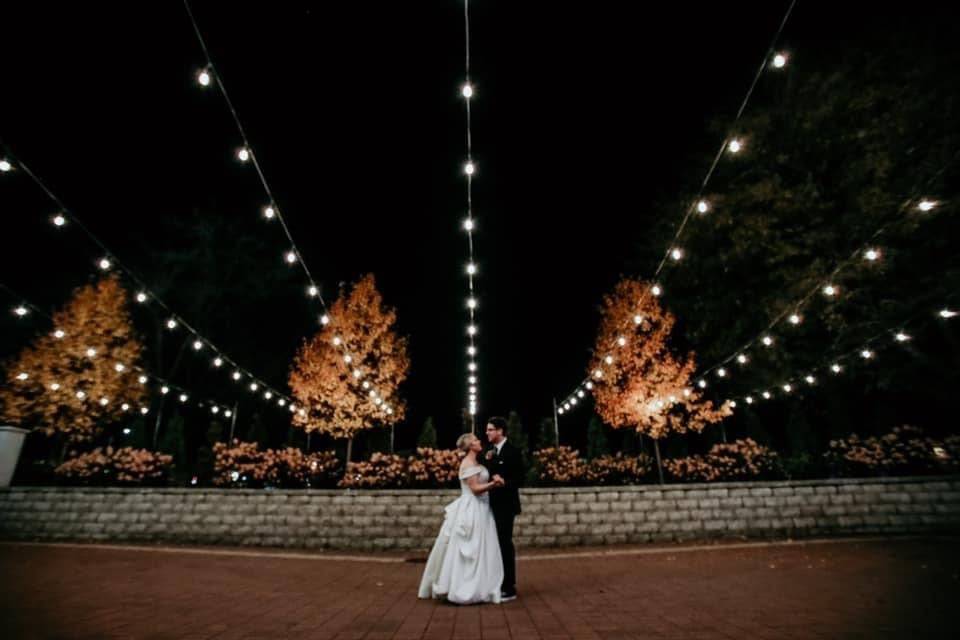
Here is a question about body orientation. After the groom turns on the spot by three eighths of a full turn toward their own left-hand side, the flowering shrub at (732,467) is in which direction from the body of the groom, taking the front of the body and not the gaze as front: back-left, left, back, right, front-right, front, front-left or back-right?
front-left

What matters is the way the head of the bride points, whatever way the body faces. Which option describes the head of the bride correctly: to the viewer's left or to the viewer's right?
to the viewer's right

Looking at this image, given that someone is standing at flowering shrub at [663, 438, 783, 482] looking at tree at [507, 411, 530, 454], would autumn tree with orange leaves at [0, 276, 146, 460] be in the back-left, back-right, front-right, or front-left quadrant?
front-left

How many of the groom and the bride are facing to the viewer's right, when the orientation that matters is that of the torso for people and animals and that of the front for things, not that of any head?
1

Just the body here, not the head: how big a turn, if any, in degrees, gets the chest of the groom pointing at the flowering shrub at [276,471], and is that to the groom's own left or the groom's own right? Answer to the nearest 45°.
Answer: approximately 90° to the groom's own right

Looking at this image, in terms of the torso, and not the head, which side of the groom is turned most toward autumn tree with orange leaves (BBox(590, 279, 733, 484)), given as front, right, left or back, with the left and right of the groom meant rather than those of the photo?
back

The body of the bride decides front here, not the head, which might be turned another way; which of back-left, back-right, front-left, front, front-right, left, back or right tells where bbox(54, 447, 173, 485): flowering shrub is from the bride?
back-left

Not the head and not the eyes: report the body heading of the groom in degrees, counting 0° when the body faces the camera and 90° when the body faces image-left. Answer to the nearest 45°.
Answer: approximately 45°

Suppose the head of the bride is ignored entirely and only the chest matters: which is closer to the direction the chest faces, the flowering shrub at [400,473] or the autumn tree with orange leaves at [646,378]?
the autumn tree with orange leaves

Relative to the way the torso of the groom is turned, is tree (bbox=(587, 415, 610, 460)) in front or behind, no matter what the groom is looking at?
behind

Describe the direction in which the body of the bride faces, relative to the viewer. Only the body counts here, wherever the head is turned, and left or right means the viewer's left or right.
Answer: facing to the right of the viewer

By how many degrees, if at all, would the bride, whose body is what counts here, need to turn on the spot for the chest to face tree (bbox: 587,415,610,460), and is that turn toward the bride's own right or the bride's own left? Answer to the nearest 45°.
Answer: approximately 90° to the bride's own left

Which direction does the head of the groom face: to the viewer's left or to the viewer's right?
to the viewer's left

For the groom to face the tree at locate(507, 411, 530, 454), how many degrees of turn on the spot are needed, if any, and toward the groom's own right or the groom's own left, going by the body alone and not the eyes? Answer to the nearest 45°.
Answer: approximately 135° to the groom's own right

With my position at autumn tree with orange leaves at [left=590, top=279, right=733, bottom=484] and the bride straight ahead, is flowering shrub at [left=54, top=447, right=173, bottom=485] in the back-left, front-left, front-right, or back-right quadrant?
front-right

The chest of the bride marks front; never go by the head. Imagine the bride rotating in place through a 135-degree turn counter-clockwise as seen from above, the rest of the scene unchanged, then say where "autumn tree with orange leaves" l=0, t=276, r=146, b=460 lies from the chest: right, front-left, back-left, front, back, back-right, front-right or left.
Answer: front
